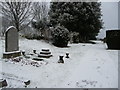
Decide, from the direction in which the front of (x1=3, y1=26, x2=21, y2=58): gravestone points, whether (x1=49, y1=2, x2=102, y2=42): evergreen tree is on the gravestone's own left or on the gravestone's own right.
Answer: on the gravestone's own left

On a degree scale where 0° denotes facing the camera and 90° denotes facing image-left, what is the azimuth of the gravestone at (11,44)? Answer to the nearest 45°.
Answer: approximately 315°

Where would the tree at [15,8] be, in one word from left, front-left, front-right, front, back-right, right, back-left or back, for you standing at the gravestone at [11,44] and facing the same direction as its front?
back-left

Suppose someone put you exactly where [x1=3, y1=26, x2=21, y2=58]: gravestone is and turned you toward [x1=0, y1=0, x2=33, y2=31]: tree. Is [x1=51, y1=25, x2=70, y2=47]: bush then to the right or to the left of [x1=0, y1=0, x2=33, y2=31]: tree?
right

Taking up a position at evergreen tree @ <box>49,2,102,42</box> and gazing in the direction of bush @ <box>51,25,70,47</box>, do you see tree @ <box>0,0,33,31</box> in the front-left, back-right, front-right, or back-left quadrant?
front-right

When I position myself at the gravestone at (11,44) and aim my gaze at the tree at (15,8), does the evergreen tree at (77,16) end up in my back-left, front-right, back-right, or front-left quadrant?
front-right

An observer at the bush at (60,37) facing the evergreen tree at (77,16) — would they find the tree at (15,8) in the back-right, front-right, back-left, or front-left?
front-left

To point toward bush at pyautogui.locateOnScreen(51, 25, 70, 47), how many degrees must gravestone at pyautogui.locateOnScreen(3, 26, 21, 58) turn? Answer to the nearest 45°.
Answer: approximately 90° to its left
